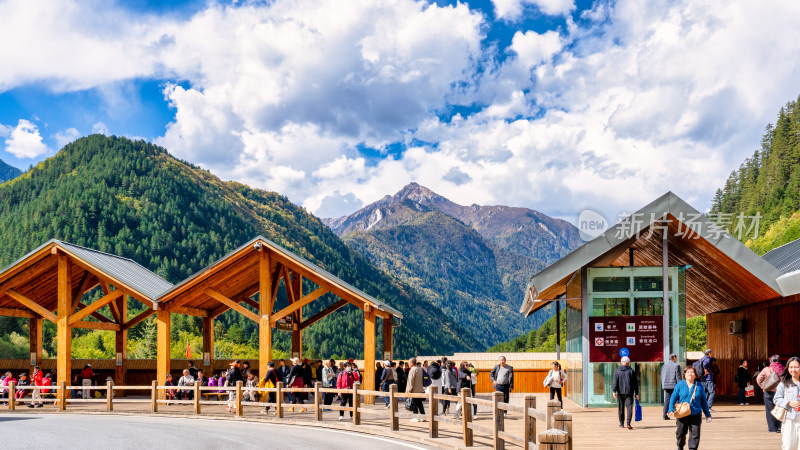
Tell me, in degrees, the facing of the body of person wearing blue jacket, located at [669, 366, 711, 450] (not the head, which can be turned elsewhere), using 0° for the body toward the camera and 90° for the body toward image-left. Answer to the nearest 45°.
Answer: approximately 0°

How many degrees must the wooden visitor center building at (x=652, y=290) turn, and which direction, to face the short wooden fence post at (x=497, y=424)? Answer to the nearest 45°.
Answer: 0° — it already faces it

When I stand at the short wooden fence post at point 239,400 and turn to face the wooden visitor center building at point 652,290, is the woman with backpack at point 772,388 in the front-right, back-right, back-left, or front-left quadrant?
front-right

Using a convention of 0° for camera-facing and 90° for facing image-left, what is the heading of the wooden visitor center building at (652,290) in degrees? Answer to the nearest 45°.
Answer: approximately 0°

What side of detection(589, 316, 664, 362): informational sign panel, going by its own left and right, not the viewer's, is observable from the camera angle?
front
